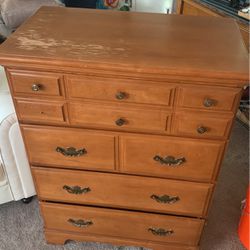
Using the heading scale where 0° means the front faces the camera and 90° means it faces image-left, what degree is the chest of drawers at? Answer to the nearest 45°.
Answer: approximately 0°

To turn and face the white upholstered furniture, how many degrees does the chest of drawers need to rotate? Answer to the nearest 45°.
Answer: approximately 90° to its right
